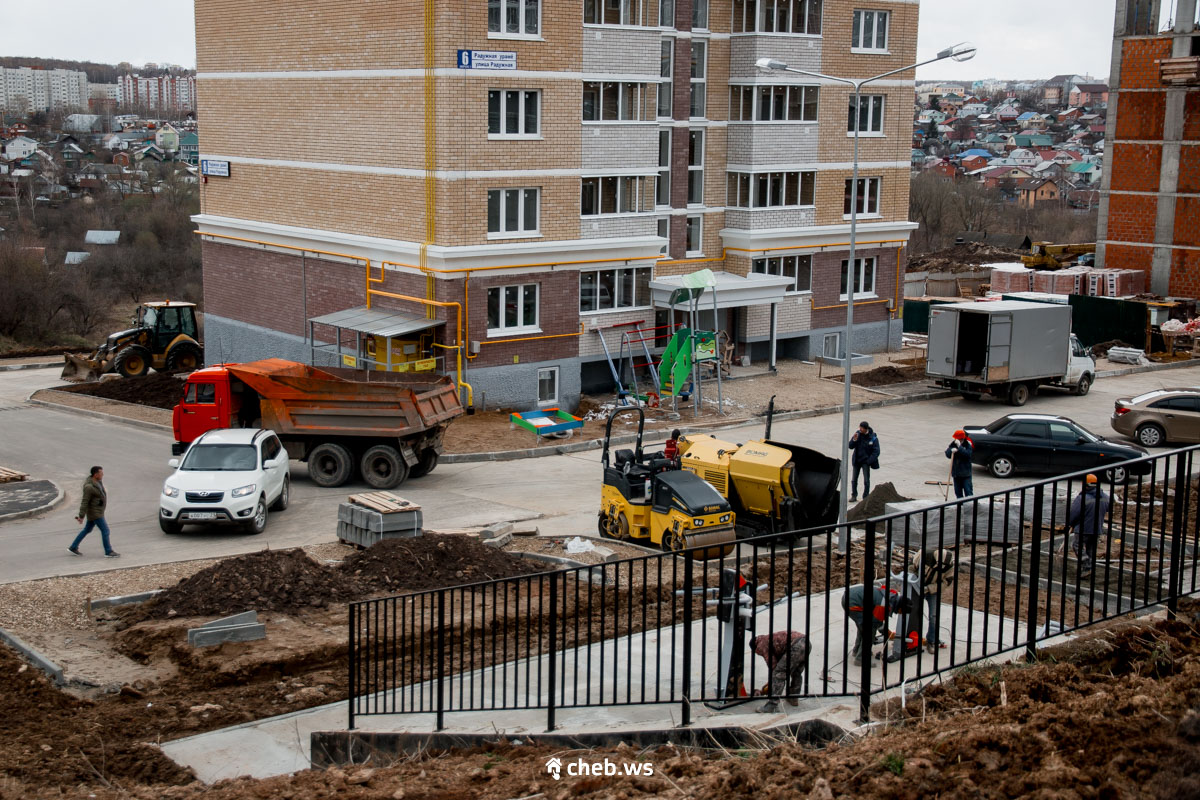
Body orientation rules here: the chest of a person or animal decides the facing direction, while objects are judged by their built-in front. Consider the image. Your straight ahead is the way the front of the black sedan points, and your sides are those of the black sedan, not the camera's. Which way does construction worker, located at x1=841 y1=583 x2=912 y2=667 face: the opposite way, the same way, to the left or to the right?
the same way

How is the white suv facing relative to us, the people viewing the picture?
facing the viewer and to the left of the viewer

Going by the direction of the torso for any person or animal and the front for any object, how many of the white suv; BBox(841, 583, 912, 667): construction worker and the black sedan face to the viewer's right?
2

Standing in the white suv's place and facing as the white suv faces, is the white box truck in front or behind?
behind

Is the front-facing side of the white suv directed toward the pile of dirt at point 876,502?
no

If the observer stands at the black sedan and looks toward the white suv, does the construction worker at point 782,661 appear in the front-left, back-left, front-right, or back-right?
front-left

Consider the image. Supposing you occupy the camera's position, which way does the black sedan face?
facing to the right of the viewer

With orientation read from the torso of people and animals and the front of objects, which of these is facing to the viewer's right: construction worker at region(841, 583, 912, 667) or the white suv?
the construction worker

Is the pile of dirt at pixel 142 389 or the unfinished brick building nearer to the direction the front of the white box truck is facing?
the unfinished brick building

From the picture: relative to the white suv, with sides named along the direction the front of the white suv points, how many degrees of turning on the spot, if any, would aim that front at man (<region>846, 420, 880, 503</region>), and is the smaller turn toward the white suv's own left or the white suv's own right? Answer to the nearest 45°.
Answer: approximately 135° to the white suv's own left

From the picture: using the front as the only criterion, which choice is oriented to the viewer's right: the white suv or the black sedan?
the black sedan

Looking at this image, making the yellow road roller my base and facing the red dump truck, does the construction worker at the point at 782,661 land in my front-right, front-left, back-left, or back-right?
back-left

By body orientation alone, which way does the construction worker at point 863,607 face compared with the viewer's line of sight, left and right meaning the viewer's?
facing to the right of the viewer

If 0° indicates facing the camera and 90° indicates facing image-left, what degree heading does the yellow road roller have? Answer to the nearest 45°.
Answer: approximately 315°

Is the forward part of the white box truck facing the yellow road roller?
no

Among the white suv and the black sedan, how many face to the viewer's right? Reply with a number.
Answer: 1
